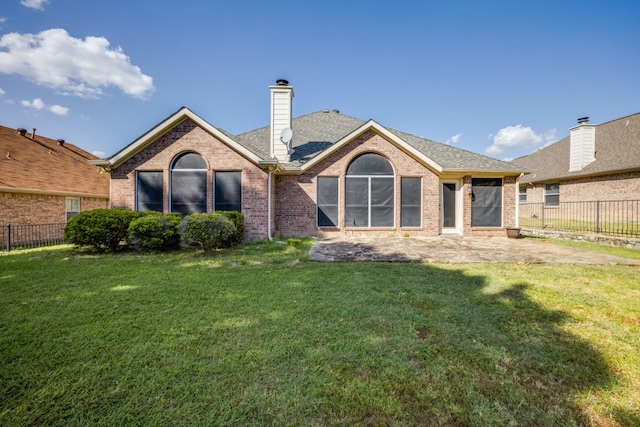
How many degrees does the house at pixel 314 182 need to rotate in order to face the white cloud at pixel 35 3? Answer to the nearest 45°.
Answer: approximately 90° to its left

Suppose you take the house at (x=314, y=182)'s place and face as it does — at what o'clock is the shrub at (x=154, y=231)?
The shrub is roughly at 8 o'clock from the house.

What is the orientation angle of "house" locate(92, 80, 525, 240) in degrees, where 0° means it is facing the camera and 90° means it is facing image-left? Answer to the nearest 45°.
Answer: approximately 180°

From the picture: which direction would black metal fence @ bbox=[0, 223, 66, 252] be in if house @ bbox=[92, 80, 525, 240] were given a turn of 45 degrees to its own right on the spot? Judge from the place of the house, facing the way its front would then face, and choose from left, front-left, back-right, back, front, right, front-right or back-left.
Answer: back-left

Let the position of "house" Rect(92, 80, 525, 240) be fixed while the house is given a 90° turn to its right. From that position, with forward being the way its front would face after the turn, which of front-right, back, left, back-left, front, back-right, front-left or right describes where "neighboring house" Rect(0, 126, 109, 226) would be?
back

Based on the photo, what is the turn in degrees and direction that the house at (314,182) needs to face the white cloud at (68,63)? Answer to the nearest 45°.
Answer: approximately 90° to its left

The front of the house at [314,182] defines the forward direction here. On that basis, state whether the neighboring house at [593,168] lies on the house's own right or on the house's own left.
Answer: on the house's own right

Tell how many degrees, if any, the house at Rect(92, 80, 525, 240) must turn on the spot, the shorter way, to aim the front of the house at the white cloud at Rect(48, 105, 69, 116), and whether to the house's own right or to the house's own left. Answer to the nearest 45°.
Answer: approximately 45° to the house's own left

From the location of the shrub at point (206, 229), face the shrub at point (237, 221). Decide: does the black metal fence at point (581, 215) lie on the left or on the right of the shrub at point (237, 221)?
right

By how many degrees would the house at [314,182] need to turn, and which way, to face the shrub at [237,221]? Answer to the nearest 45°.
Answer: approximately 135° to its left

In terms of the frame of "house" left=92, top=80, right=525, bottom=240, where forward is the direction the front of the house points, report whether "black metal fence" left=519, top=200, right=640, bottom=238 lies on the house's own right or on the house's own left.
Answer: on the house's own right
